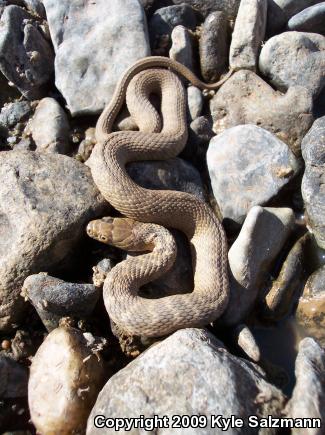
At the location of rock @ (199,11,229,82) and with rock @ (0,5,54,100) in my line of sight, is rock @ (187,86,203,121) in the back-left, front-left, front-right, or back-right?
front-left

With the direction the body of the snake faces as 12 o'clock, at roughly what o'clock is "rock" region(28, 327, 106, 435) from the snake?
The rock is roughly at 10 o'clock from the snake.

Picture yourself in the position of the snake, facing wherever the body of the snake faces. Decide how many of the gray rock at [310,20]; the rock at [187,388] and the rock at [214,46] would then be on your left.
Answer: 1

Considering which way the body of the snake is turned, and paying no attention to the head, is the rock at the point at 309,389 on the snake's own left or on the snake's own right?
on the snake's own left

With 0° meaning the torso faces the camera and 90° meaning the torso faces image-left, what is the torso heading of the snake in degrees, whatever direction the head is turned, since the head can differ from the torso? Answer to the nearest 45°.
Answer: approximately 90°

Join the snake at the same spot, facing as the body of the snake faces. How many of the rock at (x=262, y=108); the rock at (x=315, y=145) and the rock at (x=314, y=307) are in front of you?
0

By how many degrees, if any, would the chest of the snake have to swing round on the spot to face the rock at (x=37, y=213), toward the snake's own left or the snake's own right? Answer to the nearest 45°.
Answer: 0° — it already faces it

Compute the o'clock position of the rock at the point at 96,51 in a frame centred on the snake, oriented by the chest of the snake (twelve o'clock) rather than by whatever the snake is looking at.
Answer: The rock is roughly at 3 o'clock from the snake.

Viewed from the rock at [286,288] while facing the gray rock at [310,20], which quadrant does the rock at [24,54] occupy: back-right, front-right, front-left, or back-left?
front-left

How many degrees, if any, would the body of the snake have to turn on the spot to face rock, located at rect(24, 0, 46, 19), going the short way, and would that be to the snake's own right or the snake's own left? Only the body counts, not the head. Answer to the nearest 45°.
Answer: approximately 90° to the snake's own right

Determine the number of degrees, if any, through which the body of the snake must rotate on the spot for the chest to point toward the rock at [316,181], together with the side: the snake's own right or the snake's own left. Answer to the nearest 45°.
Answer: approximately 180°

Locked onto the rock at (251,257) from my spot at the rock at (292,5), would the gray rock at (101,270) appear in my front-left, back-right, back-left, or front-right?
front-right
